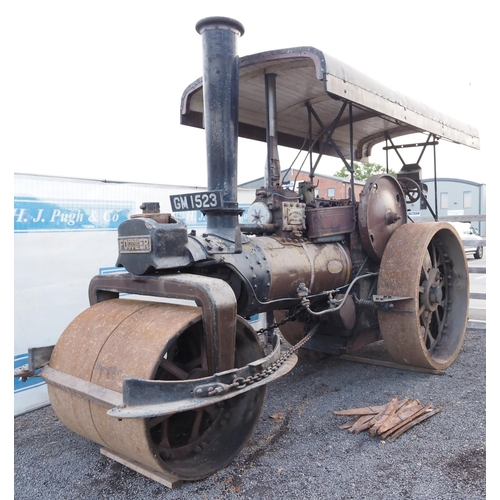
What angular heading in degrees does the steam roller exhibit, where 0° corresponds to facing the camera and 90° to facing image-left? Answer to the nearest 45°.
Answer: approximately 45°

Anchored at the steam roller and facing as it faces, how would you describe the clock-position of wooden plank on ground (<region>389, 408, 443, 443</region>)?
The wooden plank on ground is roughly at 7 o'clock from the steam roller.

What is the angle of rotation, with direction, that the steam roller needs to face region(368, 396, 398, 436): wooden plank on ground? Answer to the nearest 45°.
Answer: approximately 135° to its left
